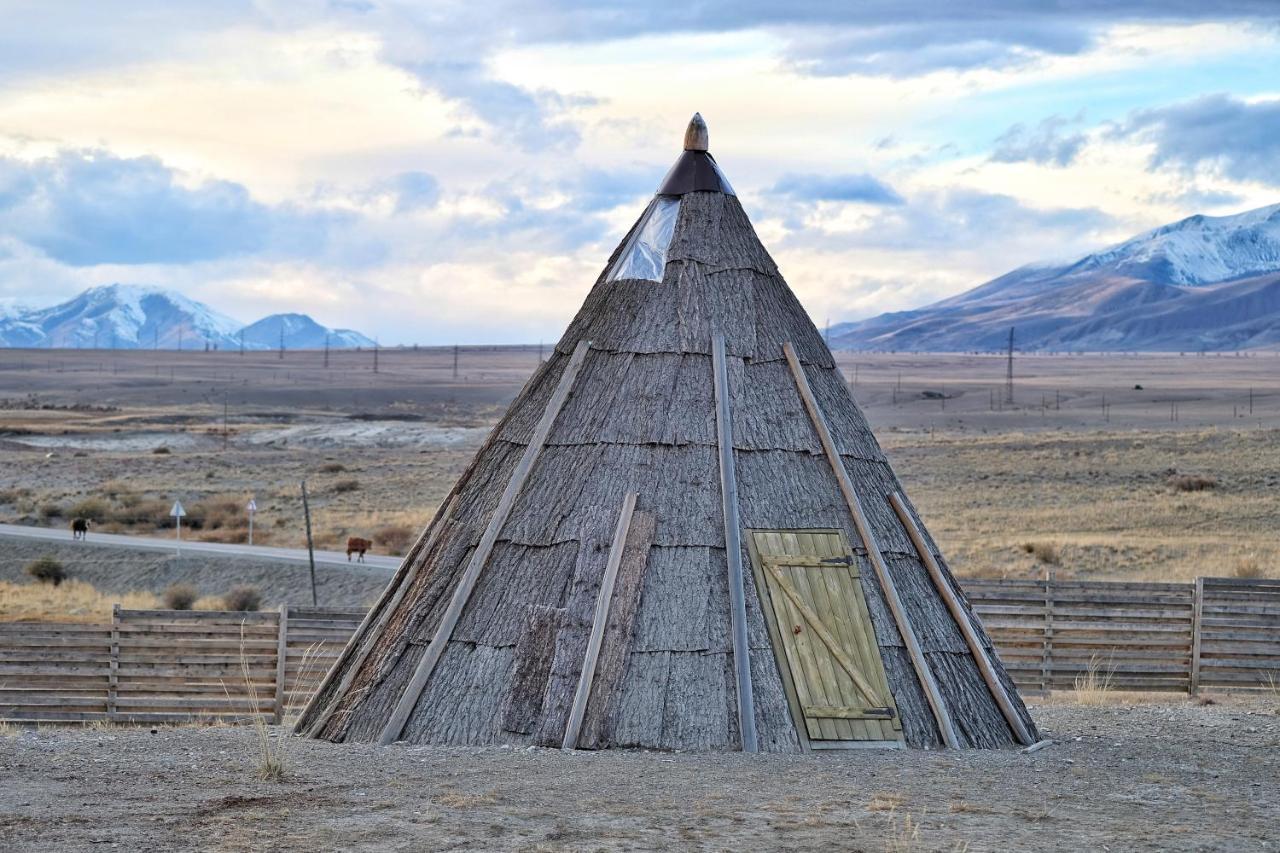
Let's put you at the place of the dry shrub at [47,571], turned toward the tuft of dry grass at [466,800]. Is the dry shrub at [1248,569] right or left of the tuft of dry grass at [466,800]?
left

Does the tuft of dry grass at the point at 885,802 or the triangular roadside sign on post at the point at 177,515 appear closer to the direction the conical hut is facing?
the tuft of dry grass

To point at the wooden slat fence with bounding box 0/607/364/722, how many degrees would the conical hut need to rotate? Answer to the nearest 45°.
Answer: approximately 180°

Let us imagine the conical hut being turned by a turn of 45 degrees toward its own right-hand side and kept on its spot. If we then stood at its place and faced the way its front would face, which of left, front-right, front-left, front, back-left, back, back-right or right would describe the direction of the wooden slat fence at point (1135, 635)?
back-left

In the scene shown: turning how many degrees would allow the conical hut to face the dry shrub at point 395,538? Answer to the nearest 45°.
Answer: approximately 135° to its left

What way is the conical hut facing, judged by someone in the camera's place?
facing the viewer and to the right of the viewer

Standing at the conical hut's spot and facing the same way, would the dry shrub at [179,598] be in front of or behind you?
behind

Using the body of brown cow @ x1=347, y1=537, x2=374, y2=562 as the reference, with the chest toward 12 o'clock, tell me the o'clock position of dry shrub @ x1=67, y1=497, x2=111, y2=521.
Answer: The dry shrub is roughly at 8 o'clock from the brown cow.

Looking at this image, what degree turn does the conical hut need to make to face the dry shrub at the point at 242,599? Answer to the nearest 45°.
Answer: approximately 180°

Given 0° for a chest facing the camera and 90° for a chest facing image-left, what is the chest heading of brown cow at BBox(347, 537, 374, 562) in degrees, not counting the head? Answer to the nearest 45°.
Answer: approximately 270°

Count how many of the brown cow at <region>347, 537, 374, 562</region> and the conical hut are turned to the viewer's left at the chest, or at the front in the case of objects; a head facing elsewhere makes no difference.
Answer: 0

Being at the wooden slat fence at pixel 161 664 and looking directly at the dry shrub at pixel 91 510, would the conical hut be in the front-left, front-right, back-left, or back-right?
back-right

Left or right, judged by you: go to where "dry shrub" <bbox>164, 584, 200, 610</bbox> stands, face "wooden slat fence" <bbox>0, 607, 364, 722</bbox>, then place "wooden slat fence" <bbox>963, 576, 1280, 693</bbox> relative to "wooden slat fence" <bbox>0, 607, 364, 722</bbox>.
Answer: left
